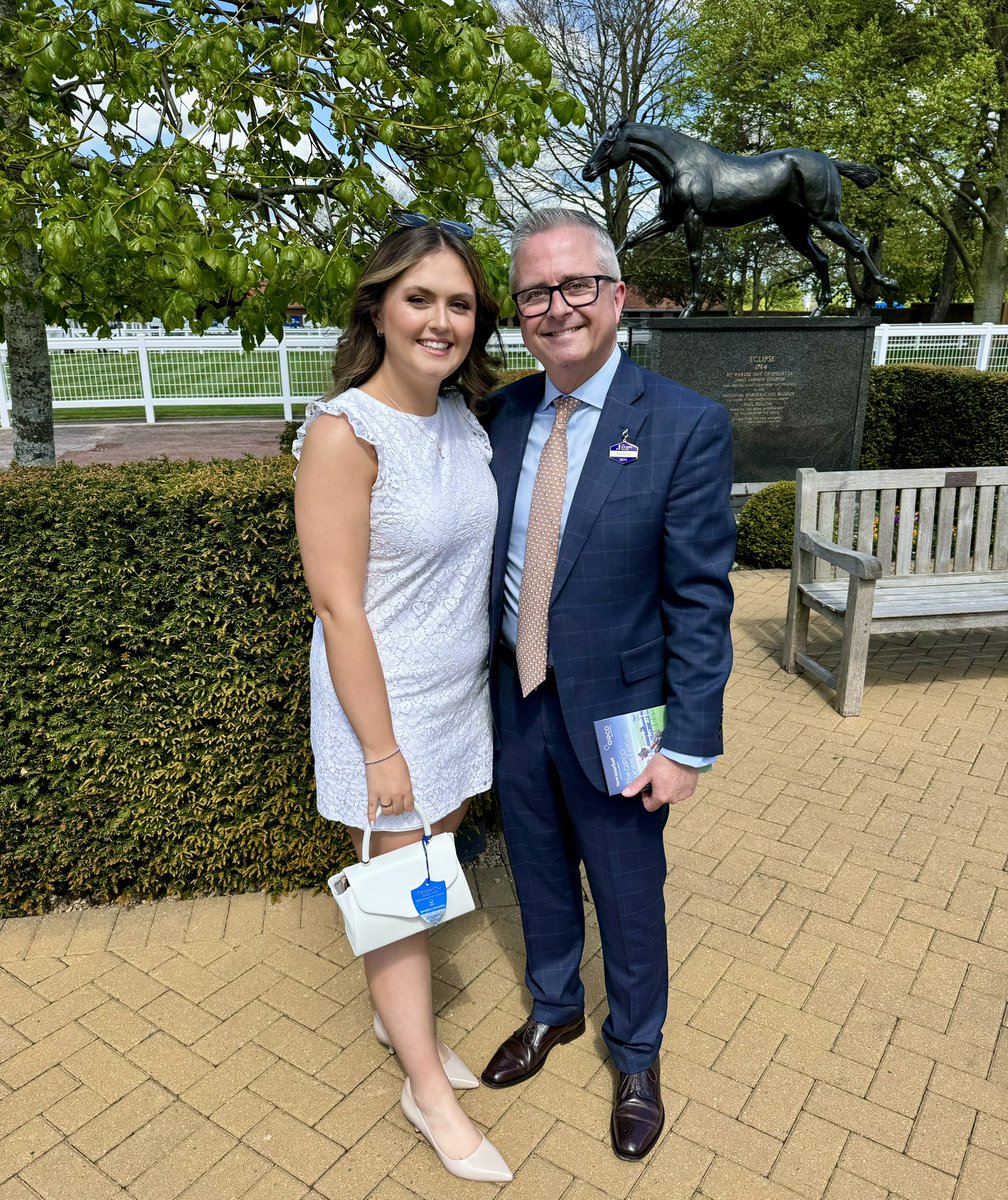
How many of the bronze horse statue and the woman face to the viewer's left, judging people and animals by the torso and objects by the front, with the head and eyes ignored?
1

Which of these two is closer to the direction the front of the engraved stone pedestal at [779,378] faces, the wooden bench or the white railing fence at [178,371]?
the wooden bench

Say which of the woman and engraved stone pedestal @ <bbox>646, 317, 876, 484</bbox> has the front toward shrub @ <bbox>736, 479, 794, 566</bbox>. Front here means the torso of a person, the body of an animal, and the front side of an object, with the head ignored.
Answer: the engraved stone pedestal

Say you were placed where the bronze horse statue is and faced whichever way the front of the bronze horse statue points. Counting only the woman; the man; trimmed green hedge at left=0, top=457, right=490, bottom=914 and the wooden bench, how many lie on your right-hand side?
0

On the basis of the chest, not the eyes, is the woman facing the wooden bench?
no

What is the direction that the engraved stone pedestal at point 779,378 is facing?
toward the camera

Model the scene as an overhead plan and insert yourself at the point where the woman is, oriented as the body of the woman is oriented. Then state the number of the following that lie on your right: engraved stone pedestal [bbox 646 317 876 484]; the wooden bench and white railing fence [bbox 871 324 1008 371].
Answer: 0

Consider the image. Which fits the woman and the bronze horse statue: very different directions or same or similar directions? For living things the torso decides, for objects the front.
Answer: very different directions

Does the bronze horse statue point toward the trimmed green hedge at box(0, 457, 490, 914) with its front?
no

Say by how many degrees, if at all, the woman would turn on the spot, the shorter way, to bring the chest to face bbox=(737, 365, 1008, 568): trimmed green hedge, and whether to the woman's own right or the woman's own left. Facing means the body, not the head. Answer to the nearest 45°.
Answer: approximately 90° to the woman's own left

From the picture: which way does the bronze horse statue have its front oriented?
to the viewer's left

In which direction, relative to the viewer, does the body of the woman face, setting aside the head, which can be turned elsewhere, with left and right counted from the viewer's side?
facing the viewer and to the right of the viewer

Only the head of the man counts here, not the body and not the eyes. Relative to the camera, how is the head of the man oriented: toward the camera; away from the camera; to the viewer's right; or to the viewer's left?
toward the camera

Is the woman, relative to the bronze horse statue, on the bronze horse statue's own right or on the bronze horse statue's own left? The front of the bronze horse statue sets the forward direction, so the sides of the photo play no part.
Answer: on the bronze horse statue's own left
